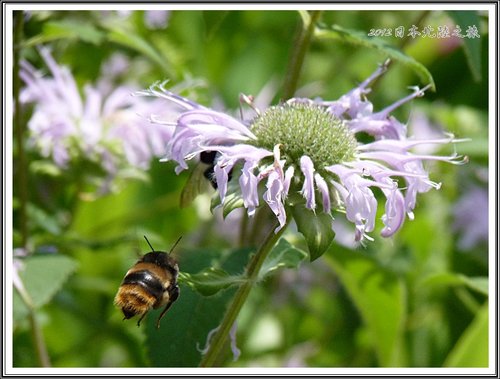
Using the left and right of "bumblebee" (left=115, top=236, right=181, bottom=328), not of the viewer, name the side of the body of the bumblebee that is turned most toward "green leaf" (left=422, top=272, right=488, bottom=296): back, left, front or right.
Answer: front

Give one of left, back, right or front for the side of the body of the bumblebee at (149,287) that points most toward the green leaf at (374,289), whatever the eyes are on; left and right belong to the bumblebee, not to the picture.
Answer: front

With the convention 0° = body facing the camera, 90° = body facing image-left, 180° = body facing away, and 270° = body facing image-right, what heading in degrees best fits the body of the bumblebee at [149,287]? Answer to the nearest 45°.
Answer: approximately 225°

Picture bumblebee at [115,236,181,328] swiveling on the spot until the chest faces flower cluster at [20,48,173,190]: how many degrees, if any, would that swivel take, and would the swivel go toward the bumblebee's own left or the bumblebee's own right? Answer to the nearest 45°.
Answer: approximately 45° to the bumblebee's own left
